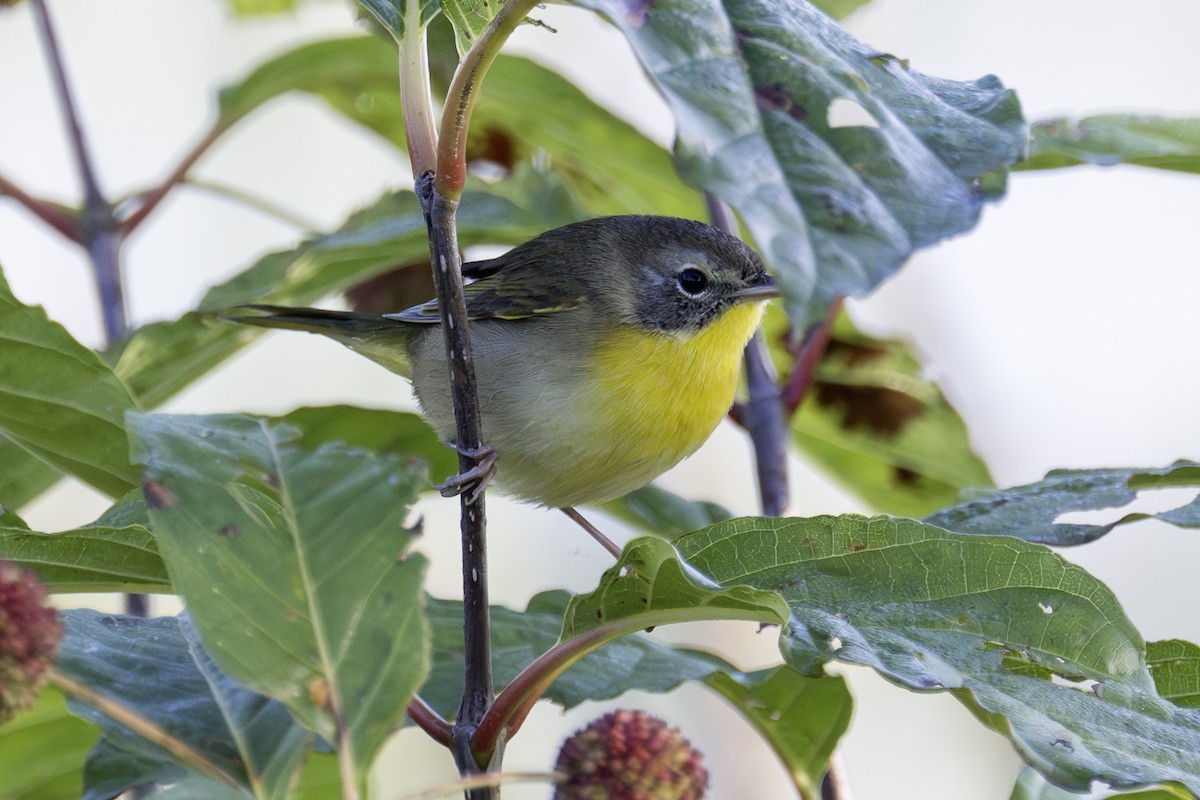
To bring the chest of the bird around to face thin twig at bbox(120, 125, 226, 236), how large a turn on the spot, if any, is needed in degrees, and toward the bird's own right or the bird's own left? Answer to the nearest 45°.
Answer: approximately 180°

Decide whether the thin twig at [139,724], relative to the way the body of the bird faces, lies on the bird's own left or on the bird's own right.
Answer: on the bird's own right

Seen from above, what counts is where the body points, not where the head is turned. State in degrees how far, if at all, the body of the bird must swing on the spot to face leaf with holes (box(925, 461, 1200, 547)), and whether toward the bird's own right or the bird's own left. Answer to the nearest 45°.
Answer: approximately 45° to the bird's own right

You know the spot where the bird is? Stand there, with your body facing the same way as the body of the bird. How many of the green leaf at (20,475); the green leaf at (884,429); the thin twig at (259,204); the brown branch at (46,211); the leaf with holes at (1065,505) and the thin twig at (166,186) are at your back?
4

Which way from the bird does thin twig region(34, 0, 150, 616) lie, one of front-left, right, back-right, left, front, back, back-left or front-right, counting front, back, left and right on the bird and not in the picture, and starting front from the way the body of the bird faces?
back

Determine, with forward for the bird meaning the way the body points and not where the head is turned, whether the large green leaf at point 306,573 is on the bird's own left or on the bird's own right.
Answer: on the bird's own right

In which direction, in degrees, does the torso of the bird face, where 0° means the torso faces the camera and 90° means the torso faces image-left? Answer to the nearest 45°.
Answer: approximately 270°

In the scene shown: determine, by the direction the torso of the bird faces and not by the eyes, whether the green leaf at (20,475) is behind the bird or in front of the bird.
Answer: behind

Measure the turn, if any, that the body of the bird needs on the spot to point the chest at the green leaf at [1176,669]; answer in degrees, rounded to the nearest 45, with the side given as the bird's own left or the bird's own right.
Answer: approximately 45° to the bird's own right
